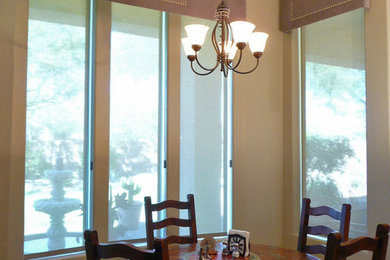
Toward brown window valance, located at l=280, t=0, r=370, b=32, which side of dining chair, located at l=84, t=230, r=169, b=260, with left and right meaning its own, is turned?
front

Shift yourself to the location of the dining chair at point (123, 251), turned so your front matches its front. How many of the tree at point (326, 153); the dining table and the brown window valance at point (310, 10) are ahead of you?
3

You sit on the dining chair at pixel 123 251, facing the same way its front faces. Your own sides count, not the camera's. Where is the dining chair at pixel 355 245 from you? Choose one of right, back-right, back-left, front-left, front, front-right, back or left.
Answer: front-right

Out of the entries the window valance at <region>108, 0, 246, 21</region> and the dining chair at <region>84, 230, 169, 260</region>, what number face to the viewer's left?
0

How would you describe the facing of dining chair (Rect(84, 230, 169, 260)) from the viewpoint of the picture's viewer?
facing away from the viewer and to the right of the viewer

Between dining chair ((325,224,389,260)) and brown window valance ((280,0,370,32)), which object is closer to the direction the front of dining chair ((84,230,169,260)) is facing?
the brown window valance

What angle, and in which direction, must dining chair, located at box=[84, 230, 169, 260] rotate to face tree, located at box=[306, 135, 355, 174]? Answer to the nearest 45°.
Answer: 0° — it already faces it

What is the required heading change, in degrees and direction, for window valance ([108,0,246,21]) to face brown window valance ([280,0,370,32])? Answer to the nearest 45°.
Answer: approximately 45° to its left
